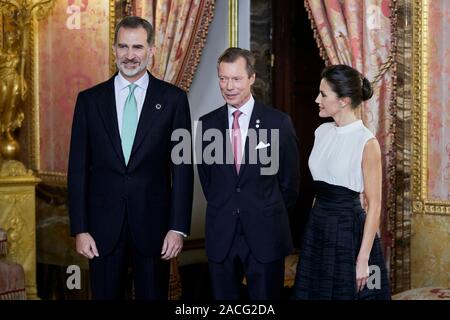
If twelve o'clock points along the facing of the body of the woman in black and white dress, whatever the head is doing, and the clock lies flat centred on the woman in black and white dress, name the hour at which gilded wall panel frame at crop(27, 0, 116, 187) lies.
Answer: The gilded wall panel frame is roughly at 3 o'clock from the woman in black and white dress.

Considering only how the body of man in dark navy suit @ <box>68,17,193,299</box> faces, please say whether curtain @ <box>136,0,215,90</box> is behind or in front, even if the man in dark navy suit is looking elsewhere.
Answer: behind

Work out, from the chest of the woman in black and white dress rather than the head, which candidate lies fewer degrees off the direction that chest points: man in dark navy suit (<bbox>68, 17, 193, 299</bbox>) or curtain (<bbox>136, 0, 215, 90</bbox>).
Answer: the man in dark navy suit

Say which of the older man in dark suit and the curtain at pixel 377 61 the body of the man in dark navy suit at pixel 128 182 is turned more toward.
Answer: the older man in dark suit

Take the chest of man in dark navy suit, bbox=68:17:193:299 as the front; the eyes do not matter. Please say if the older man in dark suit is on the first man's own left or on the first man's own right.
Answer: on the first man's own left

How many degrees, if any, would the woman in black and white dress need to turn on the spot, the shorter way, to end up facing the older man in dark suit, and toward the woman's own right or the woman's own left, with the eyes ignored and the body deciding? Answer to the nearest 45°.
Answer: approximately 45° to the woman's own right

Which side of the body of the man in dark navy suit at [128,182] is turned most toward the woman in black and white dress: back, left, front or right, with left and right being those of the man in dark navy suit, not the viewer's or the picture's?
left

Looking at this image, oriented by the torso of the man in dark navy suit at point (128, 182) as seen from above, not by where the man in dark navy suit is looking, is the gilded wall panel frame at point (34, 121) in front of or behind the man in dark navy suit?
behind

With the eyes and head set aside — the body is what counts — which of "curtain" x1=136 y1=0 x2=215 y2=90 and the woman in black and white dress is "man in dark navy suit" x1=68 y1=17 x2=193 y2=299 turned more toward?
the woman in black and white dress

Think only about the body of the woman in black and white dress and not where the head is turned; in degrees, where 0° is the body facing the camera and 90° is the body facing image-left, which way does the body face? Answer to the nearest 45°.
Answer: approximately 45°

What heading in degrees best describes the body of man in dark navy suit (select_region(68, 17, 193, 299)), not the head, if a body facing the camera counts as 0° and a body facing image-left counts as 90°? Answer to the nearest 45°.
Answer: approximately 0°
